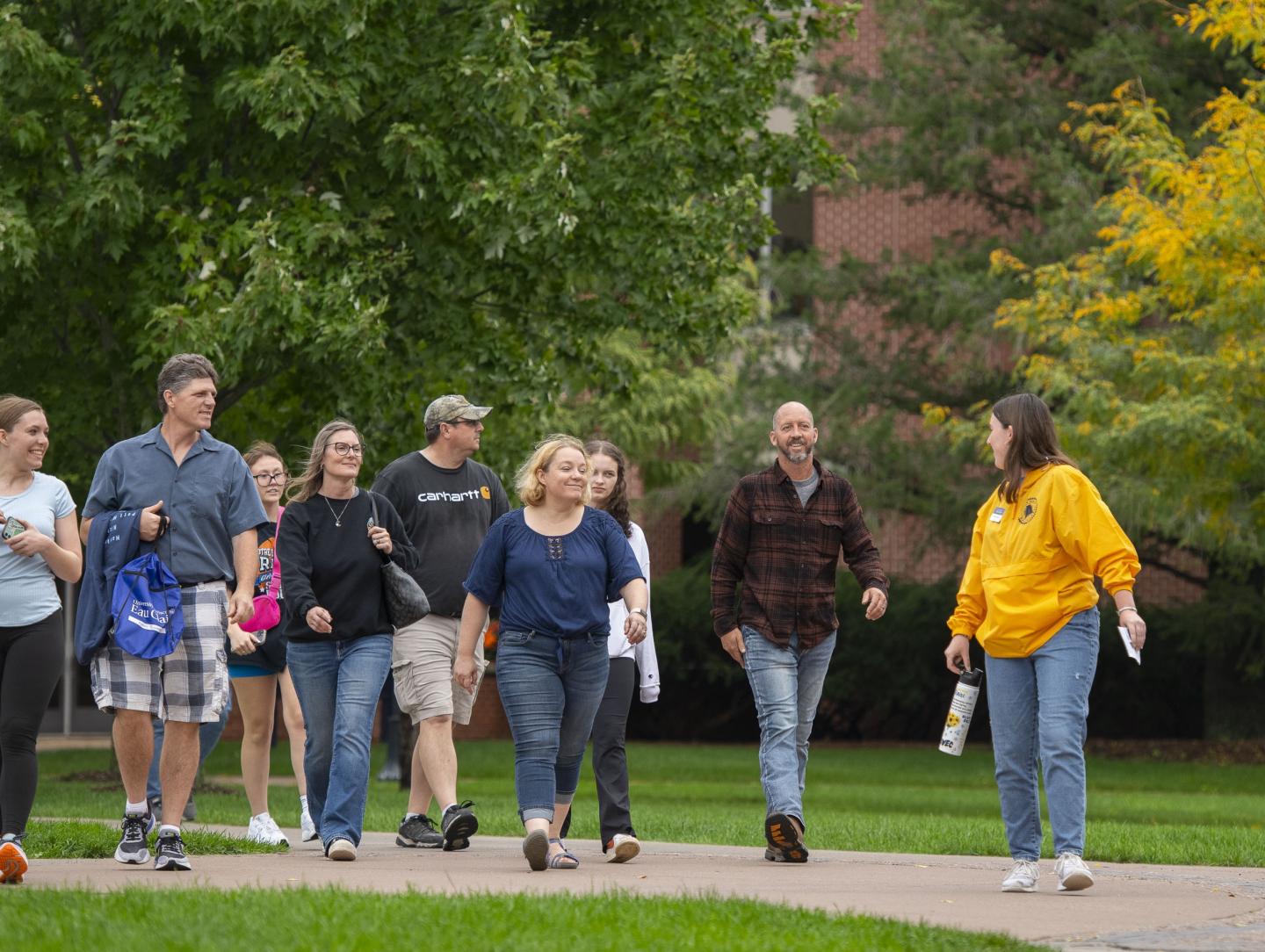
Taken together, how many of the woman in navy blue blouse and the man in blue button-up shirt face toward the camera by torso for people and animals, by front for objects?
2

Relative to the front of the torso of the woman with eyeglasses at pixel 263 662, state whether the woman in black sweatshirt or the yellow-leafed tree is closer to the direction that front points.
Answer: the woman in black sweatshirt

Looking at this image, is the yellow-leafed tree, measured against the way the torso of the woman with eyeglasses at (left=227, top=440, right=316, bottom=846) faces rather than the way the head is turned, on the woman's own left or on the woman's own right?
on the woman's own left

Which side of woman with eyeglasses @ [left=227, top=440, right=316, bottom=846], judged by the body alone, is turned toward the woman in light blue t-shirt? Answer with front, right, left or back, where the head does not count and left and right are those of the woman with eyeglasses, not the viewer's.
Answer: right

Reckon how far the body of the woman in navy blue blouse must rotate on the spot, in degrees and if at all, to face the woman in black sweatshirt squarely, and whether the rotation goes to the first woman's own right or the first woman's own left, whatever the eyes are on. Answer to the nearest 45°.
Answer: approximately 135° to the first woman's own right

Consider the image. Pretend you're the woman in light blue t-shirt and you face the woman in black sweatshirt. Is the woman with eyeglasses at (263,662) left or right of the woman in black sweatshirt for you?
left

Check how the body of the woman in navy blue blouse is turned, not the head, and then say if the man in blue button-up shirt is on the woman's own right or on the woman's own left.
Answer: on the woman's own right

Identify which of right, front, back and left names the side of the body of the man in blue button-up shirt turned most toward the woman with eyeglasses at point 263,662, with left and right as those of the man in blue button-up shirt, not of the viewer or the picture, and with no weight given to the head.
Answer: back

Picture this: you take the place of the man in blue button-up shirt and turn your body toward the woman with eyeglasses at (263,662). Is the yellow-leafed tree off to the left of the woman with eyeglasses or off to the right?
right

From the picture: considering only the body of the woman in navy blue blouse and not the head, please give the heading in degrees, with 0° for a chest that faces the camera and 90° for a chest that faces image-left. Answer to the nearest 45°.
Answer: approximately 0°
